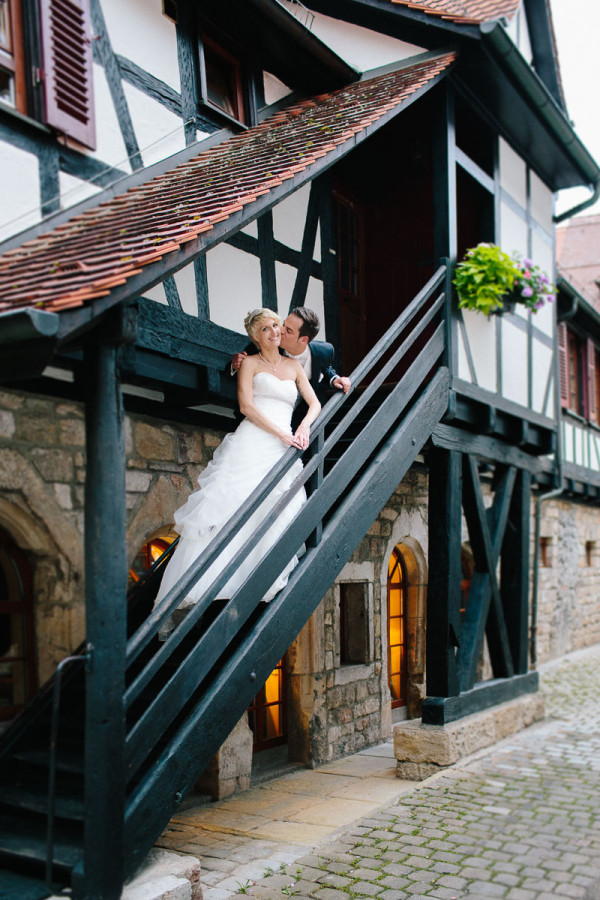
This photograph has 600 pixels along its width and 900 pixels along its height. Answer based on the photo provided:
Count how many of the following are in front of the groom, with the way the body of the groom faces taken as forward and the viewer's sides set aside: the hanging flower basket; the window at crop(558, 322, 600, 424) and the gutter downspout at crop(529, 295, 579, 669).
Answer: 0

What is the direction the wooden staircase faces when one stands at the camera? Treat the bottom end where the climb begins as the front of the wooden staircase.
facing the viewer and to the left of the viewer

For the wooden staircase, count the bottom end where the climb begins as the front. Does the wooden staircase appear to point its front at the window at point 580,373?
no

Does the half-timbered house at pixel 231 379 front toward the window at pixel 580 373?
no

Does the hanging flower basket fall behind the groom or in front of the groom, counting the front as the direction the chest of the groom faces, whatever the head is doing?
behind

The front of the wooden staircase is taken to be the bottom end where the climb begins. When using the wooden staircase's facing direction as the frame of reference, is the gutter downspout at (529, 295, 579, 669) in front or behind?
behind

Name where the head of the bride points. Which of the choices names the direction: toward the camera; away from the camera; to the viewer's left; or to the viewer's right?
toward the camera

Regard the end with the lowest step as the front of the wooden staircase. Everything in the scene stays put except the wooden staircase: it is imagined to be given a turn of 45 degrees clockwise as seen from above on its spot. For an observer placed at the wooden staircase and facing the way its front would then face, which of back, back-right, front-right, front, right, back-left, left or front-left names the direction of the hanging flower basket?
back-right
